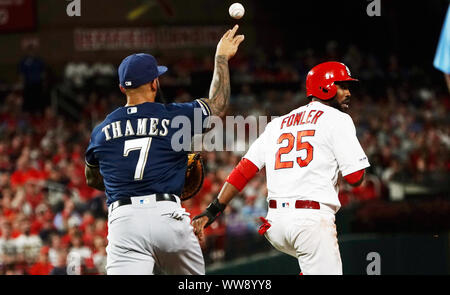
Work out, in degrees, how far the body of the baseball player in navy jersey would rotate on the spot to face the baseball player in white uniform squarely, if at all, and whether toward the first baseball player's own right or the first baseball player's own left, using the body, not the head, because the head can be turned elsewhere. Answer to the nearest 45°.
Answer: approximately 90° to the first baseball player's own right

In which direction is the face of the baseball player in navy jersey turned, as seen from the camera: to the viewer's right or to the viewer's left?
to the viewer's right

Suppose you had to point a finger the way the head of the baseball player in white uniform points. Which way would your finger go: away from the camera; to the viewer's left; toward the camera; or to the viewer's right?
to the viewer's right

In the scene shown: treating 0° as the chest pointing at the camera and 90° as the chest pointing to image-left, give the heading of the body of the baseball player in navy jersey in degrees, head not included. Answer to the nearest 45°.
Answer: approximately 180°
